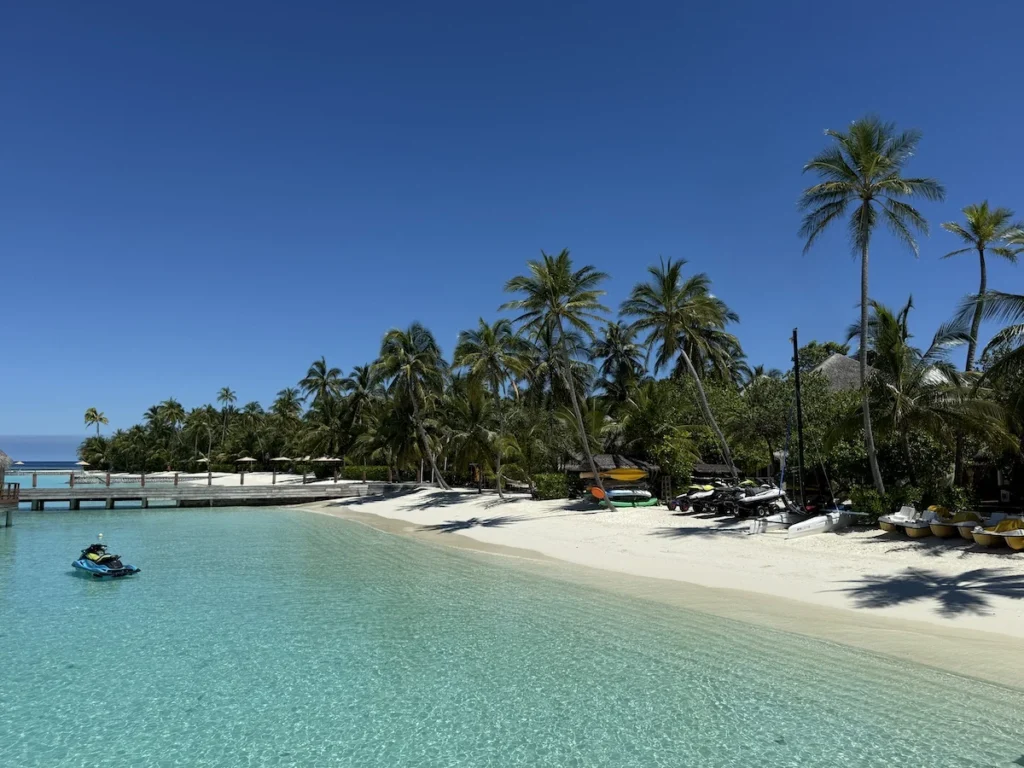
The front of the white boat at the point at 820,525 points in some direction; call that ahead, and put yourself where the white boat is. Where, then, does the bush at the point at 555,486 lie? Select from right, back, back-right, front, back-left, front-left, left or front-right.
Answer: right

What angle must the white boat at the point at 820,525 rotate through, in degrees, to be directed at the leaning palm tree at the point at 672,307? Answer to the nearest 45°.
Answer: approximately 90° to its right

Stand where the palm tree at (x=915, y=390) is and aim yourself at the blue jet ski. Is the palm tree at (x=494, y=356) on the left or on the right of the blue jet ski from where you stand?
right

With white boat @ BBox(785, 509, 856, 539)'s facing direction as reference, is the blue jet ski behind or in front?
in front

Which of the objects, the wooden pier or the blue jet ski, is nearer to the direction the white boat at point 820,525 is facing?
the blue jet ski

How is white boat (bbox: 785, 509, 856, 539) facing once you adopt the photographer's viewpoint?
facing the viewer and to the left of the viewer
